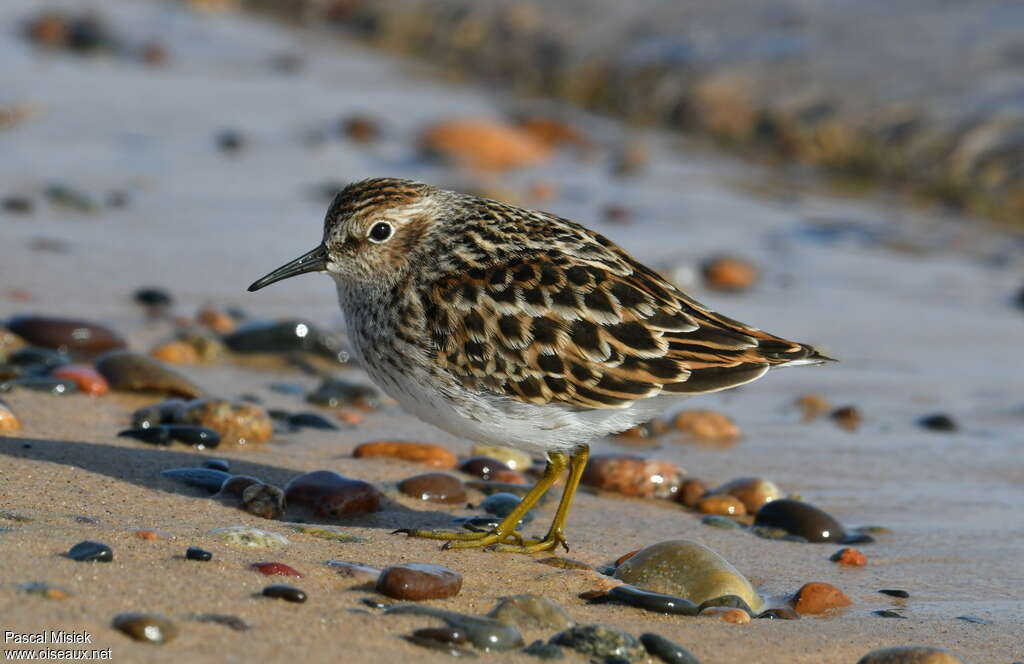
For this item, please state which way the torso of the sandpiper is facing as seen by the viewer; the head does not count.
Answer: to the viewer's left

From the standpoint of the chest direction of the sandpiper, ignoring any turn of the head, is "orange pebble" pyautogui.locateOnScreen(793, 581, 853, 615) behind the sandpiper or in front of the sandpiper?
behind

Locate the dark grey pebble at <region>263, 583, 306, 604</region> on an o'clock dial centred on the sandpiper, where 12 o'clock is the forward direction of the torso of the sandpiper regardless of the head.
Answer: The dark grey pebble is roughly at 10 o'clock from the sandpiper.

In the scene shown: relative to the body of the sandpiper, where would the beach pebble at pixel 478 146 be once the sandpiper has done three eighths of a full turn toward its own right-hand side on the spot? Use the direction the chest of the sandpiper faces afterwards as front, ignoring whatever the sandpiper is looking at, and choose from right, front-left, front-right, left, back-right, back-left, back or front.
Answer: front-left

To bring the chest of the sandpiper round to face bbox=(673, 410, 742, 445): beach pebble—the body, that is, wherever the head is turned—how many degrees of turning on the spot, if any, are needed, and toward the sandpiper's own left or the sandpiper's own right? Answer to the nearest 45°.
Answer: approximately 135° to the sandpiper's own right

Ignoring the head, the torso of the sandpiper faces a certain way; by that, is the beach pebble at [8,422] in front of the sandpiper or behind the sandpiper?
in front

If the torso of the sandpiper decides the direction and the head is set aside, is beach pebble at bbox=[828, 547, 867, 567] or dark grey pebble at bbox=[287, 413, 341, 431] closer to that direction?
the dark grey pebble

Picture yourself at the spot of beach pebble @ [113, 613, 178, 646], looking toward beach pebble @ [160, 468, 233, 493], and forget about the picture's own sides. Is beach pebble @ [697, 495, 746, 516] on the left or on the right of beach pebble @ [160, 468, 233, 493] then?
right

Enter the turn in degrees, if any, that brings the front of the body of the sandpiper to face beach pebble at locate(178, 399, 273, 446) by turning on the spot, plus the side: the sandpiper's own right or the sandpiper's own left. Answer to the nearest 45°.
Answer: approximately 45° to the sandpiper's own right

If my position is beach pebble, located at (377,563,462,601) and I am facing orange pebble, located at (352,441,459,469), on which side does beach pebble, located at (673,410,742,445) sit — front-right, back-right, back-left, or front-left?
front-right

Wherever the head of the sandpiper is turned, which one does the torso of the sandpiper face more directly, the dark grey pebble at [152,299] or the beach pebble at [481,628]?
the dark grey pebble

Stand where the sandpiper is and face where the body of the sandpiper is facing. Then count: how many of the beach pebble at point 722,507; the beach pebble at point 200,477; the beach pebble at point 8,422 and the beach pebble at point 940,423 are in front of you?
2

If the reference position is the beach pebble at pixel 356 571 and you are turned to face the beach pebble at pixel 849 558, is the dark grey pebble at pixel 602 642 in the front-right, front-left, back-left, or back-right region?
front-right

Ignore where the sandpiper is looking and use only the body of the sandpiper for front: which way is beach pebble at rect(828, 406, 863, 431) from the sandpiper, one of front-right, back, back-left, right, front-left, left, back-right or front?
back-right

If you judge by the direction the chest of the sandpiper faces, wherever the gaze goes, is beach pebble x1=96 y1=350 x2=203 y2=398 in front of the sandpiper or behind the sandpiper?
in front
